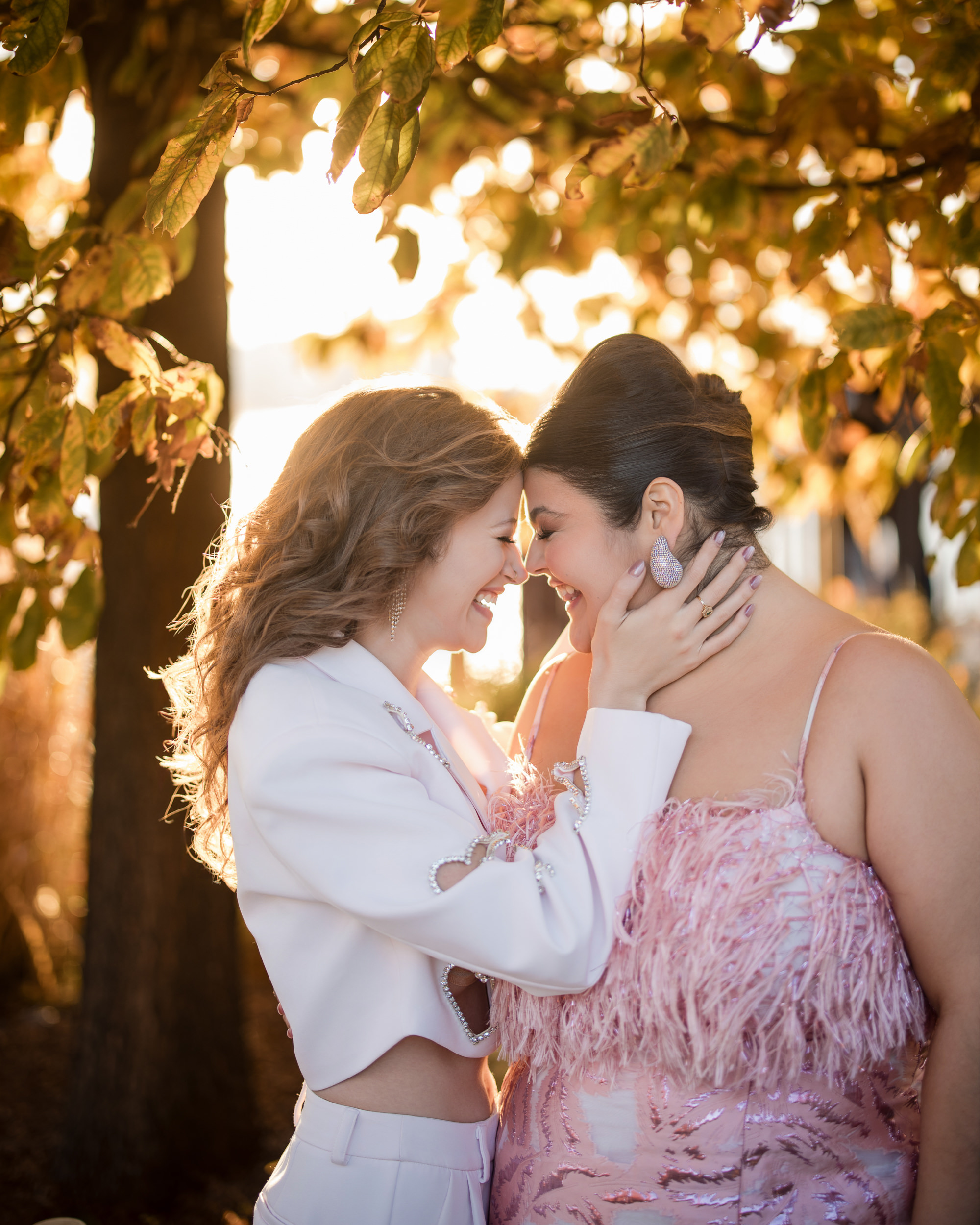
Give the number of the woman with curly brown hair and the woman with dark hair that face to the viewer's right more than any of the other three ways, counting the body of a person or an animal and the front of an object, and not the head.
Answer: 1

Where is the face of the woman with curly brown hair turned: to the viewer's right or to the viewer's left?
to the viewer's right

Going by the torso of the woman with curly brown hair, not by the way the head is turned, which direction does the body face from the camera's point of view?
to the viewer's right

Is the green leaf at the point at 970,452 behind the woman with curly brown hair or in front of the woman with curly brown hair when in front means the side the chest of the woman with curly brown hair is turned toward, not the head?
in front

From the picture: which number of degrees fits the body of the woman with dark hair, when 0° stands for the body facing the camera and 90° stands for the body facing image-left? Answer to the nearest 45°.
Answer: approximately 45°

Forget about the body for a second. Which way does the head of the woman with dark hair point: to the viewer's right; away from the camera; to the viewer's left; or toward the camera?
to the viewer's left
